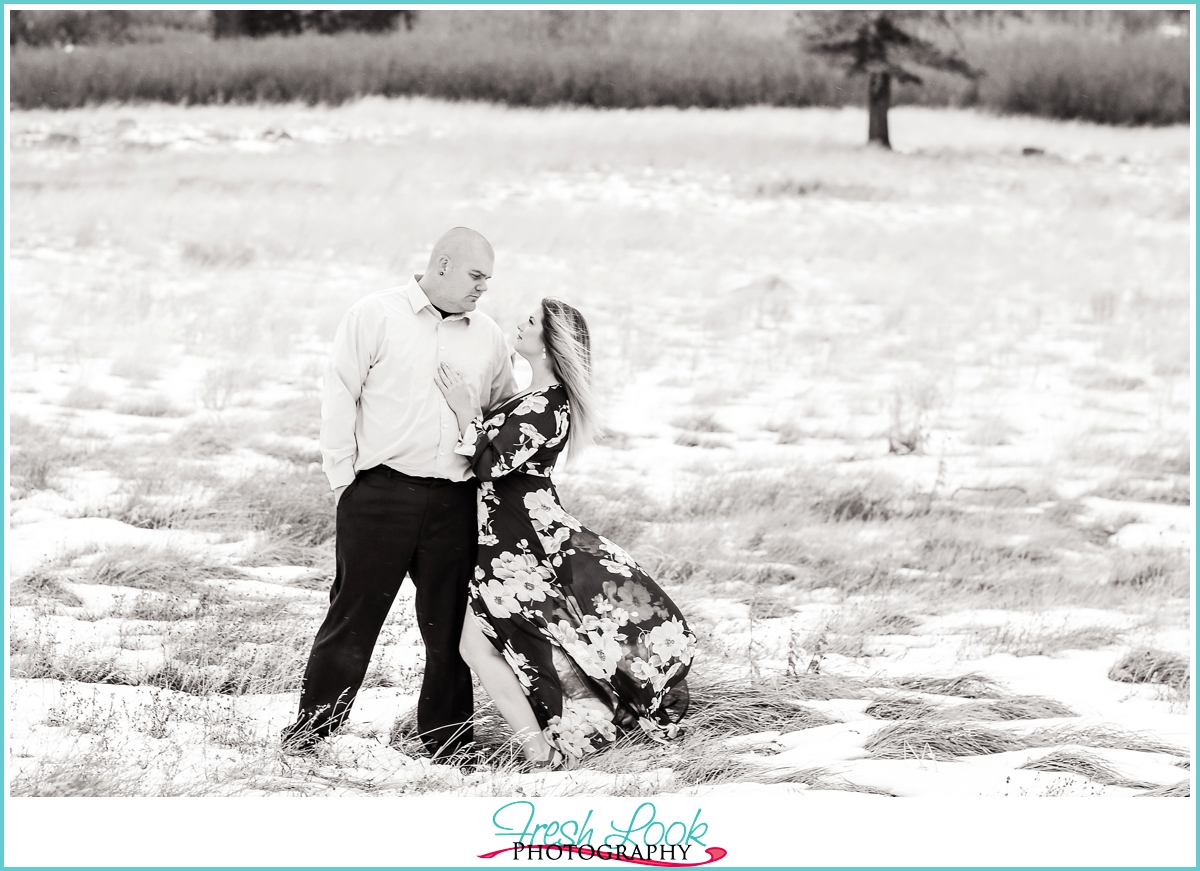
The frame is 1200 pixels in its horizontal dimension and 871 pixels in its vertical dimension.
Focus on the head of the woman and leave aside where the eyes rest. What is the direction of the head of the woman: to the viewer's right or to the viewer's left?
to the viewer's left

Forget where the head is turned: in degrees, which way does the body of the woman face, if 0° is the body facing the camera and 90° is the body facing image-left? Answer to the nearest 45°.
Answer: approximately 90°

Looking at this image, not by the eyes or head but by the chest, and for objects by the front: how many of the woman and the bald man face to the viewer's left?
1

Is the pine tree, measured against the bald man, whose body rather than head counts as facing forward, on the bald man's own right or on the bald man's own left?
on the bald man's own left

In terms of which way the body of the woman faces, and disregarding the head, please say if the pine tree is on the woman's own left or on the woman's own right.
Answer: on the woman's own right
